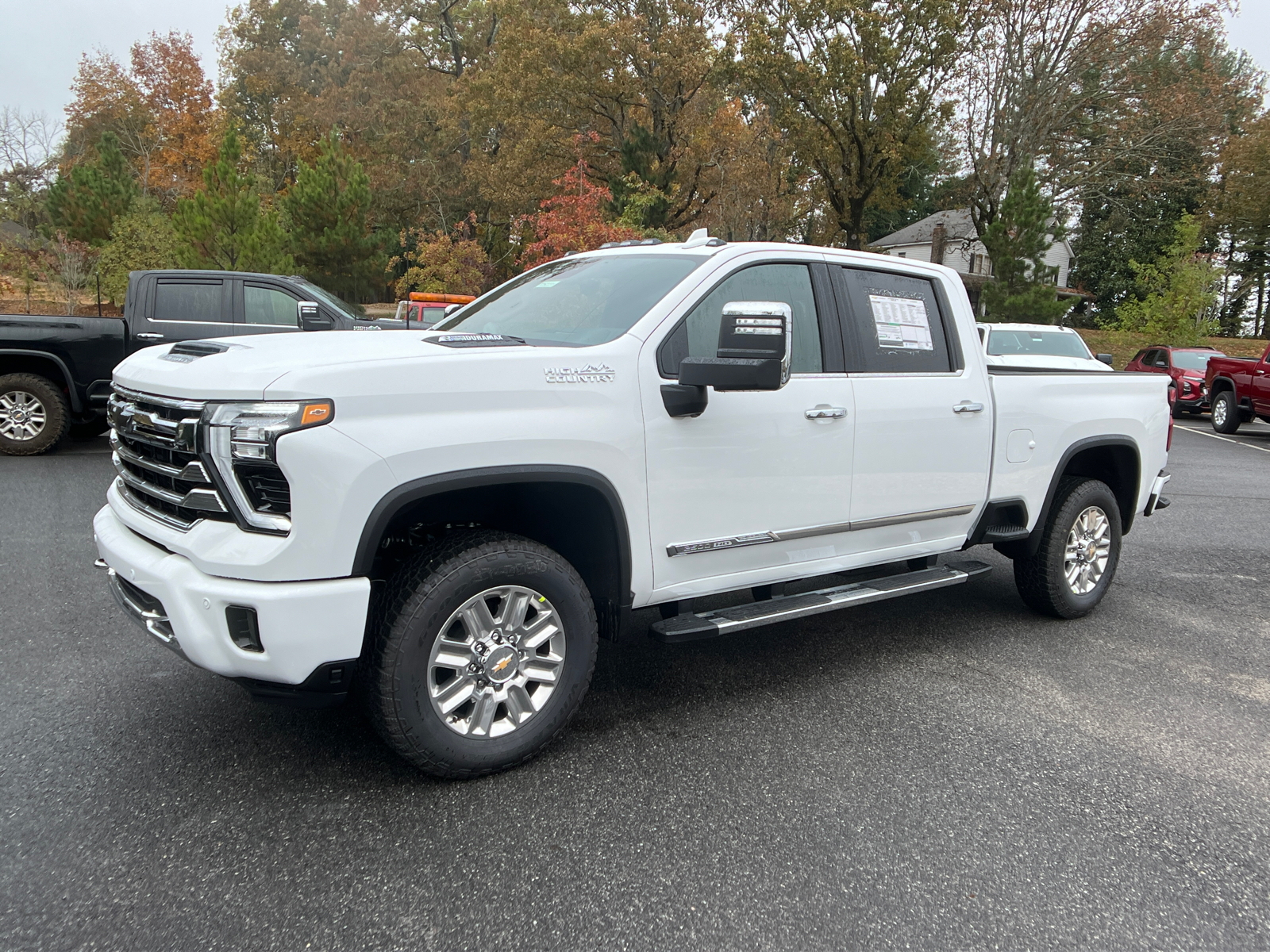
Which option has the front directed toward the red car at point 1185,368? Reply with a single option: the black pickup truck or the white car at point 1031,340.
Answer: the black pickup truck

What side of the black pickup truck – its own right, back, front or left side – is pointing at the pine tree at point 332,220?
left

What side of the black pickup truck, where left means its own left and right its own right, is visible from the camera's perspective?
right

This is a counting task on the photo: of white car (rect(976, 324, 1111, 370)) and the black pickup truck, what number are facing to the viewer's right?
1

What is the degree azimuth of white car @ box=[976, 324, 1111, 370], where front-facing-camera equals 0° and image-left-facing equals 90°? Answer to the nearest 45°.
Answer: approximately 0°

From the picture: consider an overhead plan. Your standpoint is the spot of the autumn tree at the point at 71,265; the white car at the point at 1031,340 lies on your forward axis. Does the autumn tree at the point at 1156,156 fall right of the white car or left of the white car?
left

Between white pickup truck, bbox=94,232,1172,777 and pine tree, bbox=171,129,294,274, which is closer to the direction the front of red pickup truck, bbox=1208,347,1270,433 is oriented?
the white pickup truck

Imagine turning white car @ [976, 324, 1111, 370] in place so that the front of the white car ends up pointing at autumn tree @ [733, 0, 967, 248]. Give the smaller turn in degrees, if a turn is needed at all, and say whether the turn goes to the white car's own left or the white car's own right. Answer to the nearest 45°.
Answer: approximately 180°

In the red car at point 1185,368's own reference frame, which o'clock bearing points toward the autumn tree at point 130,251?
The autumn tree is roughly at 4 o'clock from the red car.

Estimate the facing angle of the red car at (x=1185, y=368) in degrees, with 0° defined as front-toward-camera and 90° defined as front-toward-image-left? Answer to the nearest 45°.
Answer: approximately 315°

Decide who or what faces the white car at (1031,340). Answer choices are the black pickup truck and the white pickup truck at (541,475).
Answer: the black pickup truck
